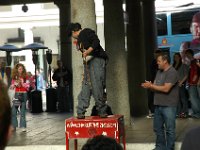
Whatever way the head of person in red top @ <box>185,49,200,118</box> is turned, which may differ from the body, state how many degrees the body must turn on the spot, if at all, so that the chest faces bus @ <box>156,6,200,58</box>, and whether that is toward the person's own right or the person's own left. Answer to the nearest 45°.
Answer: approximately 90° to the person's own right

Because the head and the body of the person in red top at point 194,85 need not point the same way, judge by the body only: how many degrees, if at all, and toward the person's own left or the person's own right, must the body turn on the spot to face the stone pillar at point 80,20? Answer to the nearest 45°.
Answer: approximately 45° to the person's own left

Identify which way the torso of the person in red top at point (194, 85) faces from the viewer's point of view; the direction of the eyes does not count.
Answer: to the viewer's left

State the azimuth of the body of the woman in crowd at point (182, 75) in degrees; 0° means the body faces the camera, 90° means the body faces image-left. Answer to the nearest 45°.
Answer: approximately 45°

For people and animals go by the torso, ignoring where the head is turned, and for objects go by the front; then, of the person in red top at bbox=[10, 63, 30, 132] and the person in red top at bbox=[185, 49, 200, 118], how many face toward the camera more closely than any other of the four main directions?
1

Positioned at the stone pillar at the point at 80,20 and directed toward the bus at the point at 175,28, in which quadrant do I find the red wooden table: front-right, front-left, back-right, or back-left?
back-right

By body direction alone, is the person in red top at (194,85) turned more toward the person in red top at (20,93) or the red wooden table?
the person in red top
